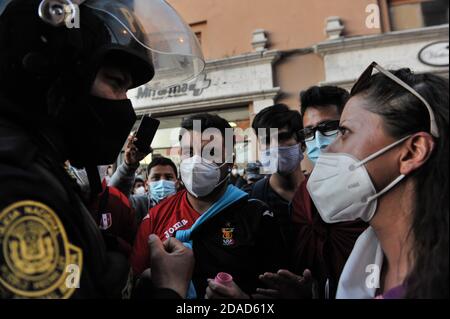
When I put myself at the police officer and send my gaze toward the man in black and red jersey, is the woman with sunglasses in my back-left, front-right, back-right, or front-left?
front-right

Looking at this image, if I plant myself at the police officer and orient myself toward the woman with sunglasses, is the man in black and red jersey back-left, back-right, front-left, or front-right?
front-left

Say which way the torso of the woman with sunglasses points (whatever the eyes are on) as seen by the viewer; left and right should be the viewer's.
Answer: facing to the left of the viewer

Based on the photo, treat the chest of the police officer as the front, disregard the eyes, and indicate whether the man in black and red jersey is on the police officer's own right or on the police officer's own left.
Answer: on the police officer's own left

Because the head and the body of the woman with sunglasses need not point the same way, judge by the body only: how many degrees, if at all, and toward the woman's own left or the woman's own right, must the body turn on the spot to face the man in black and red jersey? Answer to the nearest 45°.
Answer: approximately 45° to the woman's own right

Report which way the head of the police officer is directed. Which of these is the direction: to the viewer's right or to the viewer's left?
to the viewer's right

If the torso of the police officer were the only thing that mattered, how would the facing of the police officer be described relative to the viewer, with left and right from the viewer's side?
facing to the right of the viewer

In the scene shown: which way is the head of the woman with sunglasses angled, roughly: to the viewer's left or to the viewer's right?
to the viewer's left

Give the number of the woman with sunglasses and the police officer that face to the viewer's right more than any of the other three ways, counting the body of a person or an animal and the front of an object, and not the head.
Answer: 1

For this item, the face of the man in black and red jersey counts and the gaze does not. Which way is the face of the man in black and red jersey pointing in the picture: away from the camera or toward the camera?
toward the camera
